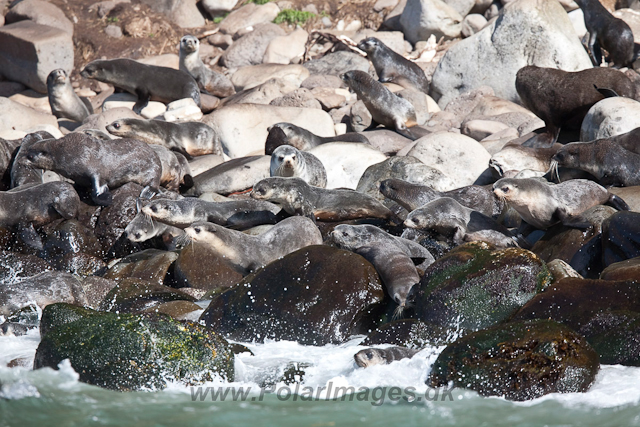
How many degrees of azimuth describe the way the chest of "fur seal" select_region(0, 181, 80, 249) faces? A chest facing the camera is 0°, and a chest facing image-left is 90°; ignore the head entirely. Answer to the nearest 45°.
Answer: approximately 270°

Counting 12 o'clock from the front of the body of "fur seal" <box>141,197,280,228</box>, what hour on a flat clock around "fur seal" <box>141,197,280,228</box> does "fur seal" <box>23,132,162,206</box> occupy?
"fur seal" <box>23,132,162,206</box> is roughly at 1 o'clock from "fur seal" <box>141,197,280,228</box>.

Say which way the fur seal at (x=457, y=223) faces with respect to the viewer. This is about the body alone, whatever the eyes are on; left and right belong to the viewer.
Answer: facing to the left of the viewer

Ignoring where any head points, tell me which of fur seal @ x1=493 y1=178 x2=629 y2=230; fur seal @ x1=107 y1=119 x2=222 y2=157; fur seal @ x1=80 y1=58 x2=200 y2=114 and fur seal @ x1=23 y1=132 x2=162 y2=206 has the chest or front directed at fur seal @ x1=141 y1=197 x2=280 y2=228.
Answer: fur seal @ x1=493 y1=178 x2=629 y2=230

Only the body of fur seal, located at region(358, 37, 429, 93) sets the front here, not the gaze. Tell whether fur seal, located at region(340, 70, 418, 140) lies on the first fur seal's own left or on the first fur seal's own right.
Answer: on the first fur seal's own left

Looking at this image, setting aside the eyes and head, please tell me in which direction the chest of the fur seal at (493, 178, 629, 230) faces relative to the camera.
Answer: to the viewer's left

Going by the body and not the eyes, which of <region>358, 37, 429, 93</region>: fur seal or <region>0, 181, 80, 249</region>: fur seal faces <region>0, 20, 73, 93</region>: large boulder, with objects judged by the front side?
<region>358, 37, 429, 93</region>: fur seal

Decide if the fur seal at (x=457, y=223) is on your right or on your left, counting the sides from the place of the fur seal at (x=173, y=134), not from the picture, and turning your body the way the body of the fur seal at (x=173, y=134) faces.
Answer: on your left

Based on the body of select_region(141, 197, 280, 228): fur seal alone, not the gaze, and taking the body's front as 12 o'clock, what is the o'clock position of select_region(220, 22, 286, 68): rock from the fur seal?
The rock is roughly at 3 o'clock from the fur seal.

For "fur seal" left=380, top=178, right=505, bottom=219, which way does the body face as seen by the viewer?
to the viewer's left

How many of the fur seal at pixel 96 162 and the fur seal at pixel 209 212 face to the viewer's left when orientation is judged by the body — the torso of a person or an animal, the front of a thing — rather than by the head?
2

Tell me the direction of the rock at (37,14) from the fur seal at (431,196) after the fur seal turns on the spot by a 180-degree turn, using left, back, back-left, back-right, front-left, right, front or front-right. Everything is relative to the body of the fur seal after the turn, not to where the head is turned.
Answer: back-left

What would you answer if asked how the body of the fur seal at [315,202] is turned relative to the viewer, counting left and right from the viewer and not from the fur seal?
facing to the left of the viewer

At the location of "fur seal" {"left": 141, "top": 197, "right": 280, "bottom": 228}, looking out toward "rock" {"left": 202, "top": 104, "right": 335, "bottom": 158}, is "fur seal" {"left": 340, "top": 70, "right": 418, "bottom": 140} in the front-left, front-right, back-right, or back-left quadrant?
front-right

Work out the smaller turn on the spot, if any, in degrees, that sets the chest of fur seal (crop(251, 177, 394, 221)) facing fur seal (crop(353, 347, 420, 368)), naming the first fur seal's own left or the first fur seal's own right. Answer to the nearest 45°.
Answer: approximately 90° to the first fur seal's own left

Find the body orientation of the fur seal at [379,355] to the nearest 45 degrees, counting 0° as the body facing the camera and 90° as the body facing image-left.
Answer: approximately 90°

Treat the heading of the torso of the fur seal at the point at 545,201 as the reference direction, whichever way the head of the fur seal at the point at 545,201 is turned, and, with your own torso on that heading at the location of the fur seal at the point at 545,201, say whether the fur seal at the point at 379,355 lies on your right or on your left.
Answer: on your left

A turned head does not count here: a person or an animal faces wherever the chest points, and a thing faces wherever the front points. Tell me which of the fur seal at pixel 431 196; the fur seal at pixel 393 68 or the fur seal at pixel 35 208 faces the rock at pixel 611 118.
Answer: the fur seal at pixel 35 208

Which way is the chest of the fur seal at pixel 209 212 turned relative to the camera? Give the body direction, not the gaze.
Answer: to the viewer's left
